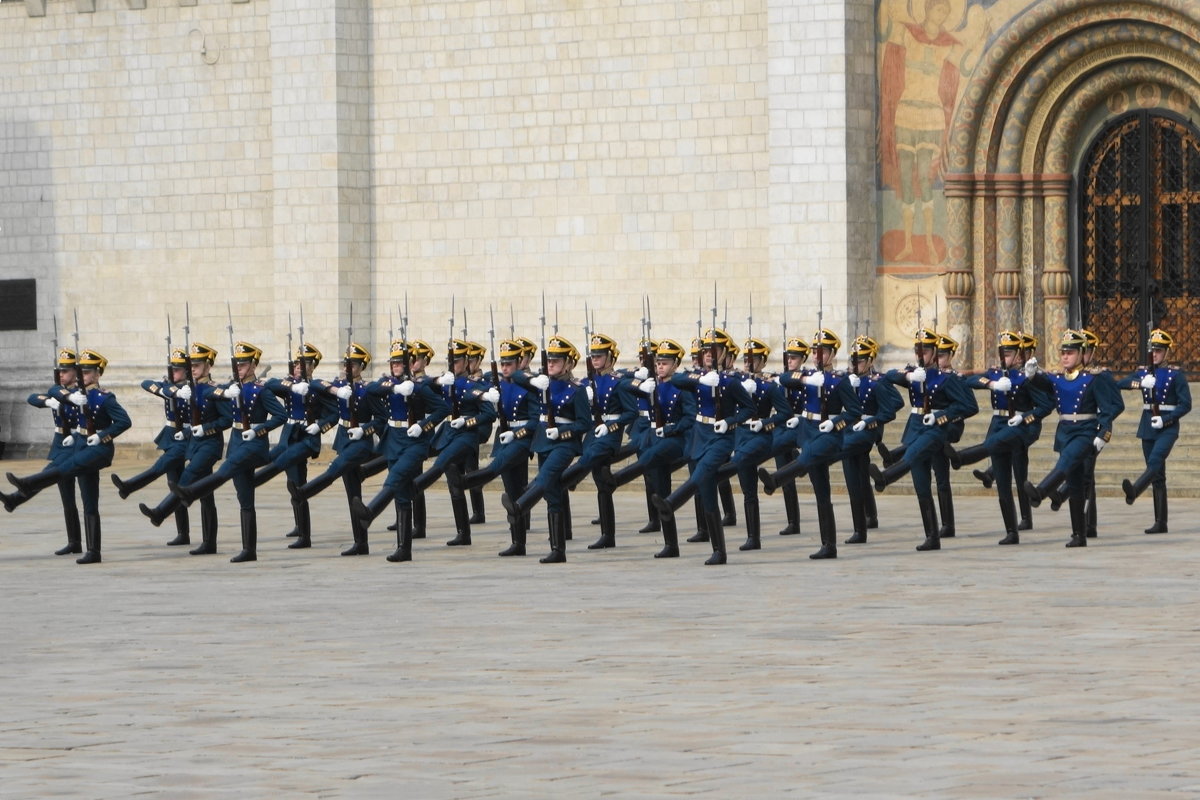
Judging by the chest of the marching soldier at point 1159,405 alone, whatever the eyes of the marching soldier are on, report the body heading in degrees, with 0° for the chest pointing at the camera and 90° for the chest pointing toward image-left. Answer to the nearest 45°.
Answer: approximately 45°

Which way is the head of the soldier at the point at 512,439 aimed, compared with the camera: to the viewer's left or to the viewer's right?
to the viewer's left

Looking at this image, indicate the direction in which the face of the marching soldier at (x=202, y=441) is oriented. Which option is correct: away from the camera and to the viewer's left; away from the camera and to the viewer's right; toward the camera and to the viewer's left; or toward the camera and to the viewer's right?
toward the camera and to the viewer's left

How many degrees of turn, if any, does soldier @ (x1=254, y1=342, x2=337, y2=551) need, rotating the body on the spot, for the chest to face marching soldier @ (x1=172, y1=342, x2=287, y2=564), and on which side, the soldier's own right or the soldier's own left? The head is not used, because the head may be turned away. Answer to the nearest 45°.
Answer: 0° — they already face them

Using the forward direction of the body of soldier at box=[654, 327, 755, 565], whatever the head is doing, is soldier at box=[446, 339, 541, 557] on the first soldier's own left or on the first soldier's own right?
on the first soldier's own right

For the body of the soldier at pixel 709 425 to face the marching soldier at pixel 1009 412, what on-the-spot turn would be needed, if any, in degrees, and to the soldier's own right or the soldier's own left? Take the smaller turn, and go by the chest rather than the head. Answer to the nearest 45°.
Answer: approximately 180°

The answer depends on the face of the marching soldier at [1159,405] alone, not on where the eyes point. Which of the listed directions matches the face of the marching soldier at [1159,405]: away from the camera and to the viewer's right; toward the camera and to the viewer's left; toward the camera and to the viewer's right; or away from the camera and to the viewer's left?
toward the camera and to the viewer's left

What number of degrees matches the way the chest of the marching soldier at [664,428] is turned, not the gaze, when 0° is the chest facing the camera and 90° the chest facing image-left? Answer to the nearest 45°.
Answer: approximately 45°
